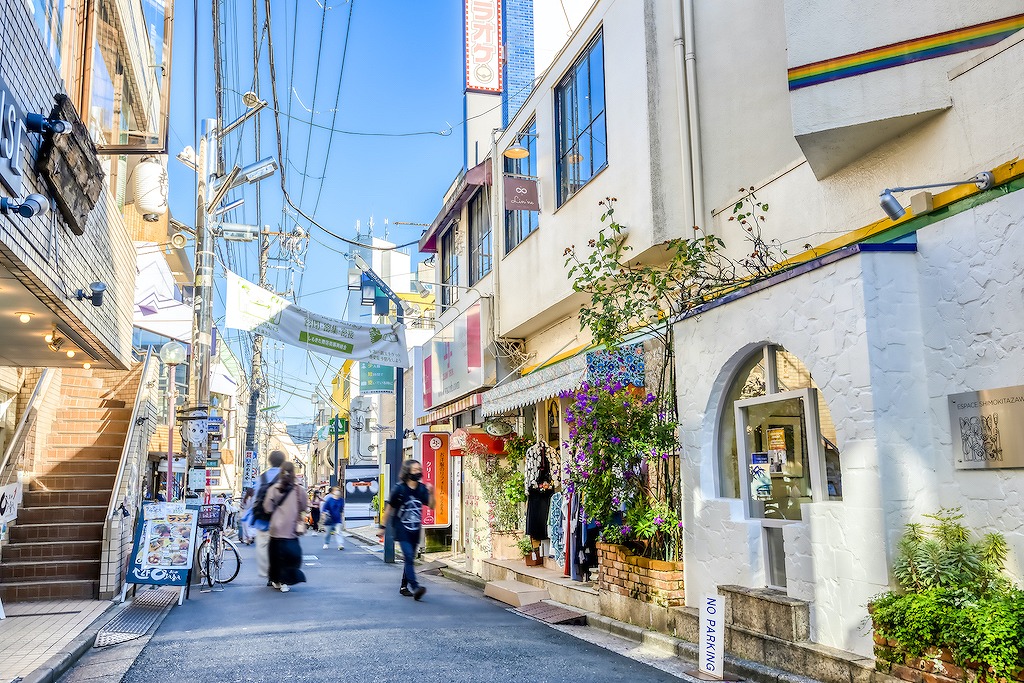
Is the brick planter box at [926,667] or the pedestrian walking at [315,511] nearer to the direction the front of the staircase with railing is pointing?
the brick planter box

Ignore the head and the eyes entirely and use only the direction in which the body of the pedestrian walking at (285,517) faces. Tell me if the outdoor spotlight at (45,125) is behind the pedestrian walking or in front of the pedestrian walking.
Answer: behind

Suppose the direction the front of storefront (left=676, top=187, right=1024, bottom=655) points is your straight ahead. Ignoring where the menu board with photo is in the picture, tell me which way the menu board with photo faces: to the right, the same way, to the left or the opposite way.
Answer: to the left

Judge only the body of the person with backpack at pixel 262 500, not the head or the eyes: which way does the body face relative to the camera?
away from the camera

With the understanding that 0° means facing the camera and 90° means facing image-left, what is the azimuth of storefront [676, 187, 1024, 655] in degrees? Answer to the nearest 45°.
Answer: approximately 45°

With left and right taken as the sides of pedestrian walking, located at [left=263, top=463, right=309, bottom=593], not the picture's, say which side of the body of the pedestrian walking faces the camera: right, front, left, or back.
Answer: back
